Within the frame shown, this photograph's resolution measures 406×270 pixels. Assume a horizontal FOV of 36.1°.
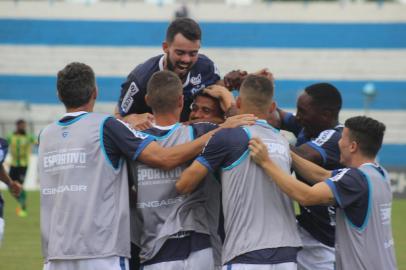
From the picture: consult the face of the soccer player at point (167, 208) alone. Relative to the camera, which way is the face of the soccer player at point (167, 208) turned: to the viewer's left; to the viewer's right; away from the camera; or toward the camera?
away from the camera

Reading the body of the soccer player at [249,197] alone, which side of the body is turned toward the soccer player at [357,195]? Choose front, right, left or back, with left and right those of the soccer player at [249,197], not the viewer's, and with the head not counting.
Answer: right

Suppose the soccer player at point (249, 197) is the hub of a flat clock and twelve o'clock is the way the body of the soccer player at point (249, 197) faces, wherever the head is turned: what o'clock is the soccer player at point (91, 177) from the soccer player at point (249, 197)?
the soccer player at point (91, 177) is roughly at 9 o'clock from the soccer player at point (249, 197).

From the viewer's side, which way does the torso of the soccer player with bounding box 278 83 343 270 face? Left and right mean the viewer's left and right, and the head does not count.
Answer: facing to the left of the viewer

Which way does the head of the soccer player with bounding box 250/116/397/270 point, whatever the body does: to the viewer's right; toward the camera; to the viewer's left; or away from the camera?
to the viewer's left

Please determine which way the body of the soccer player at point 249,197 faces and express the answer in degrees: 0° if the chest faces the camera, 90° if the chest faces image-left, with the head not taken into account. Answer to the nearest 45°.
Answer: approximately 180°

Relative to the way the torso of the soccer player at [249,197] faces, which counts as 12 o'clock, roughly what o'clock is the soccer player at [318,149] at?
the soccer player at [318,149] is roughly at 1 o'clock from the soccer player at [249,197].

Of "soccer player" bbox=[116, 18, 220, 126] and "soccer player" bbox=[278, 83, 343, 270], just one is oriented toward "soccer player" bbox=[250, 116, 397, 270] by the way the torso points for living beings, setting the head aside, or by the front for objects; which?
"soccer player" bbox=[116, 18, 220, 126]

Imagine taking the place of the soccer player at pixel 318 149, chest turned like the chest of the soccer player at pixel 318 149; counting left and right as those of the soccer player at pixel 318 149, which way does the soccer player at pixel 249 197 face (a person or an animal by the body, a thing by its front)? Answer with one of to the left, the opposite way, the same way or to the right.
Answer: to the right

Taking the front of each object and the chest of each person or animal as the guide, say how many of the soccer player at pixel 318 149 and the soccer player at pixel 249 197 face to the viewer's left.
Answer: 1

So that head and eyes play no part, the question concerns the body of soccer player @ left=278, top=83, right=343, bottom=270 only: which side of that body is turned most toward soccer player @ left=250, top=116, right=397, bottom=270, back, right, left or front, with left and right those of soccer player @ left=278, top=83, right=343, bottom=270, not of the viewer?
left

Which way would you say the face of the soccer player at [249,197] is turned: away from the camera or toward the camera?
away from the camera

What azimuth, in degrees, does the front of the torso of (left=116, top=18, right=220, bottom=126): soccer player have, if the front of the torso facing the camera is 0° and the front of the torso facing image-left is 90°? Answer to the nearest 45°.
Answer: approximately 315°
